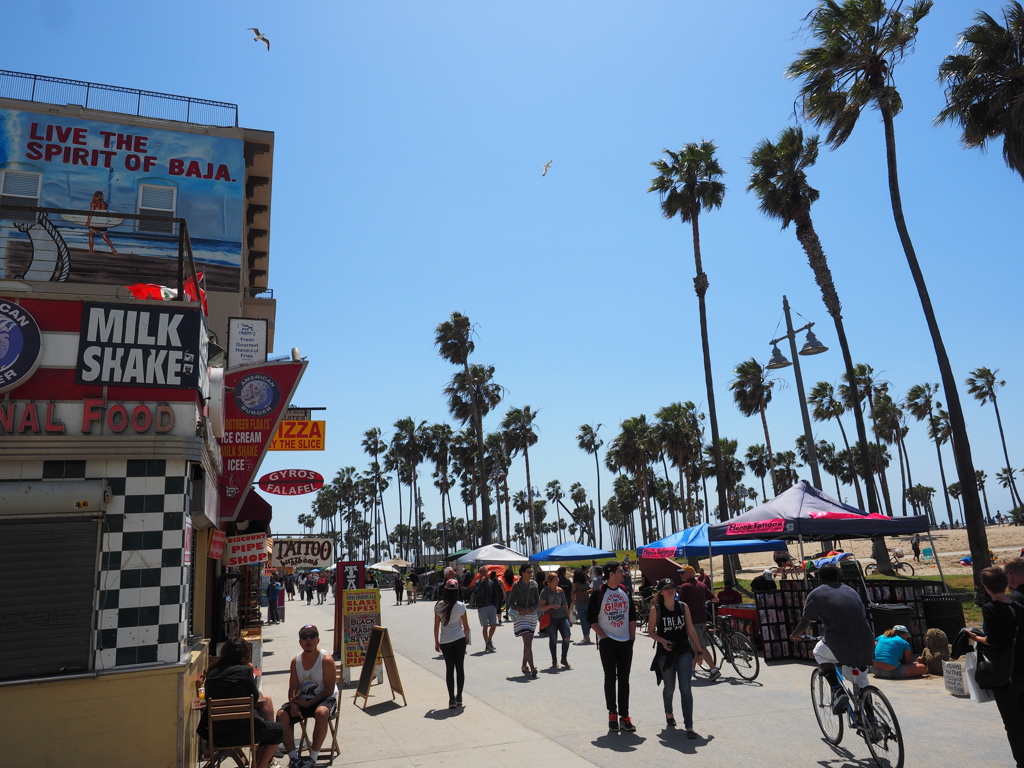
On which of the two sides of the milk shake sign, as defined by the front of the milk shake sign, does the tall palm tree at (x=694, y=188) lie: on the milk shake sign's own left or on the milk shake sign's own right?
on the milk shake sign's own left

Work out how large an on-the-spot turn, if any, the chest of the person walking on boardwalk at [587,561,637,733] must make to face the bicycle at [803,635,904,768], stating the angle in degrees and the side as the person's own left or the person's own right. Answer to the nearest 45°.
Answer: approximately 45° to the person's own left

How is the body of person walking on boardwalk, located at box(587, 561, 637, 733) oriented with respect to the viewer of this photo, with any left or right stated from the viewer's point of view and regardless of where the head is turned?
facing the viewer

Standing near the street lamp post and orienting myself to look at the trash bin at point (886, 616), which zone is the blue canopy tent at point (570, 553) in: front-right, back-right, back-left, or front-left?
back-right

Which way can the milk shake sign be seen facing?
toward the camera

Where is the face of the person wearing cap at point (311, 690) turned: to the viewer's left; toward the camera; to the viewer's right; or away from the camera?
toward the camera

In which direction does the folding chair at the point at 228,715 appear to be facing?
away from the camera

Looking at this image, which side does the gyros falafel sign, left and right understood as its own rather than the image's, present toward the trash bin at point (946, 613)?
left

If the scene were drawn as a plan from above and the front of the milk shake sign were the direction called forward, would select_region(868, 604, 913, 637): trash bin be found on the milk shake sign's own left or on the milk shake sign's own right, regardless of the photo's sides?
on the milk shake sign's own left

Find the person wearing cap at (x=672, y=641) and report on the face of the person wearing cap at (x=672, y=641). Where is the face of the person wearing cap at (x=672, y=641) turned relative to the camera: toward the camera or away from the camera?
toward the camera

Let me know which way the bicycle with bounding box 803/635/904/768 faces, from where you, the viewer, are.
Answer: facing away from the viewer and to the left of the viewer

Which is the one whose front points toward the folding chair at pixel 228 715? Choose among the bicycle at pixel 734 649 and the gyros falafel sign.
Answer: the gyros falafel sign

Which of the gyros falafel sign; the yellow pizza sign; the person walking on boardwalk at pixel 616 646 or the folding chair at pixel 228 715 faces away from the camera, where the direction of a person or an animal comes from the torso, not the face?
the folding chair

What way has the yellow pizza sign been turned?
toward the camera

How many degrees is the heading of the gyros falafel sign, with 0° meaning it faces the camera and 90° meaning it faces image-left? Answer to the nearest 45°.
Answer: approximately 0°

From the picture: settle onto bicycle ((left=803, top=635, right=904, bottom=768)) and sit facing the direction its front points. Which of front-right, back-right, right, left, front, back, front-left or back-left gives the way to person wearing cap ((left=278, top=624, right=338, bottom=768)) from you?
front-left

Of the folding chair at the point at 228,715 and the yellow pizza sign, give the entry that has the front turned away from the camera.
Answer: the folding chair
